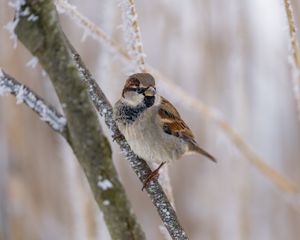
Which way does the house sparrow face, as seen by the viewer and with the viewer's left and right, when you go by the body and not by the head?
facing the viewer and to the left of the viewer
